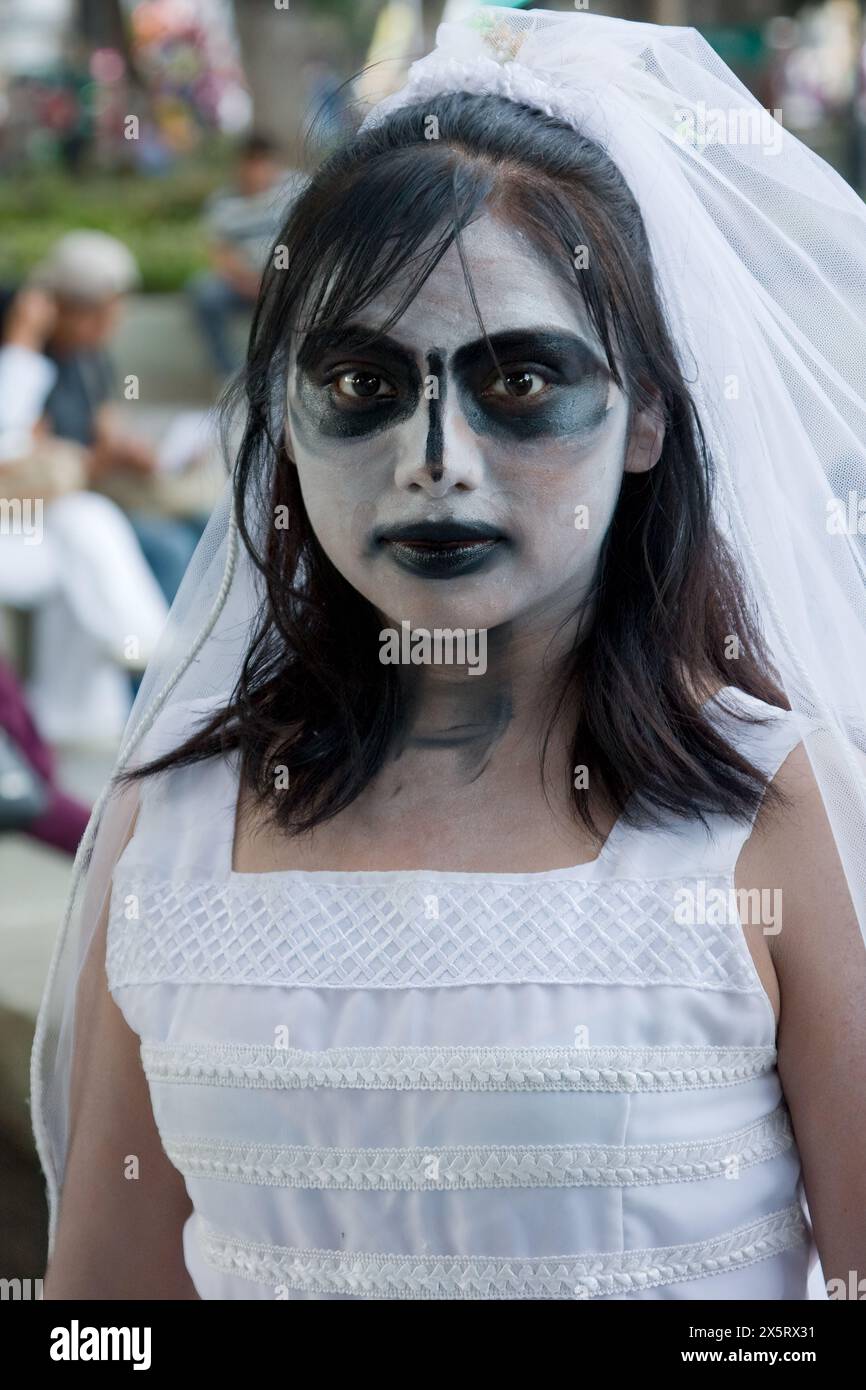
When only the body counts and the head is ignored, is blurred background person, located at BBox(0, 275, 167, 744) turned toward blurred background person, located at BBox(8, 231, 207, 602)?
no

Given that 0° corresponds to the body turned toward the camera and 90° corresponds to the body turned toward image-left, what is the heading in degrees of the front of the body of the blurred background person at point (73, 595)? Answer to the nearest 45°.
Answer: approximately 270°
